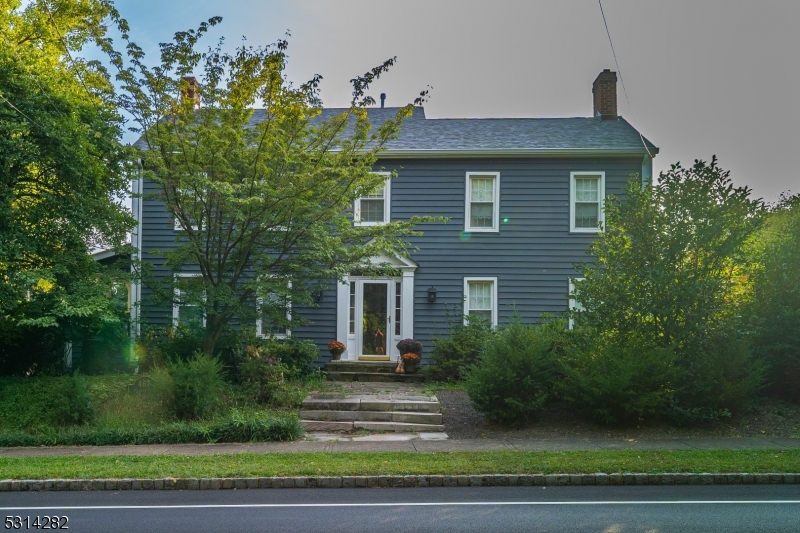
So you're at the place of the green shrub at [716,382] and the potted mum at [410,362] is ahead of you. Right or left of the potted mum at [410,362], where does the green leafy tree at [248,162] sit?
left

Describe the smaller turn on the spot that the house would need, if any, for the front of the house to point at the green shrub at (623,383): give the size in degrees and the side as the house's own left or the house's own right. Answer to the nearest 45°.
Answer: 0° — it already faces it

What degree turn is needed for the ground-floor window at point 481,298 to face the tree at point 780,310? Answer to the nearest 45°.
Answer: approximately 45° to its left

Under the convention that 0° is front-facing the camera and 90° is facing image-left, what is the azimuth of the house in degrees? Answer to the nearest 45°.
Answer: approximately 0°

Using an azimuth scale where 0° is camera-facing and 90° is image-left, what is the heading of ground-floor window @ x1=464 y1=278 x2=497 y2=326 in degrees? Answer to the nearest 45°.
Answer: approximately 0°
